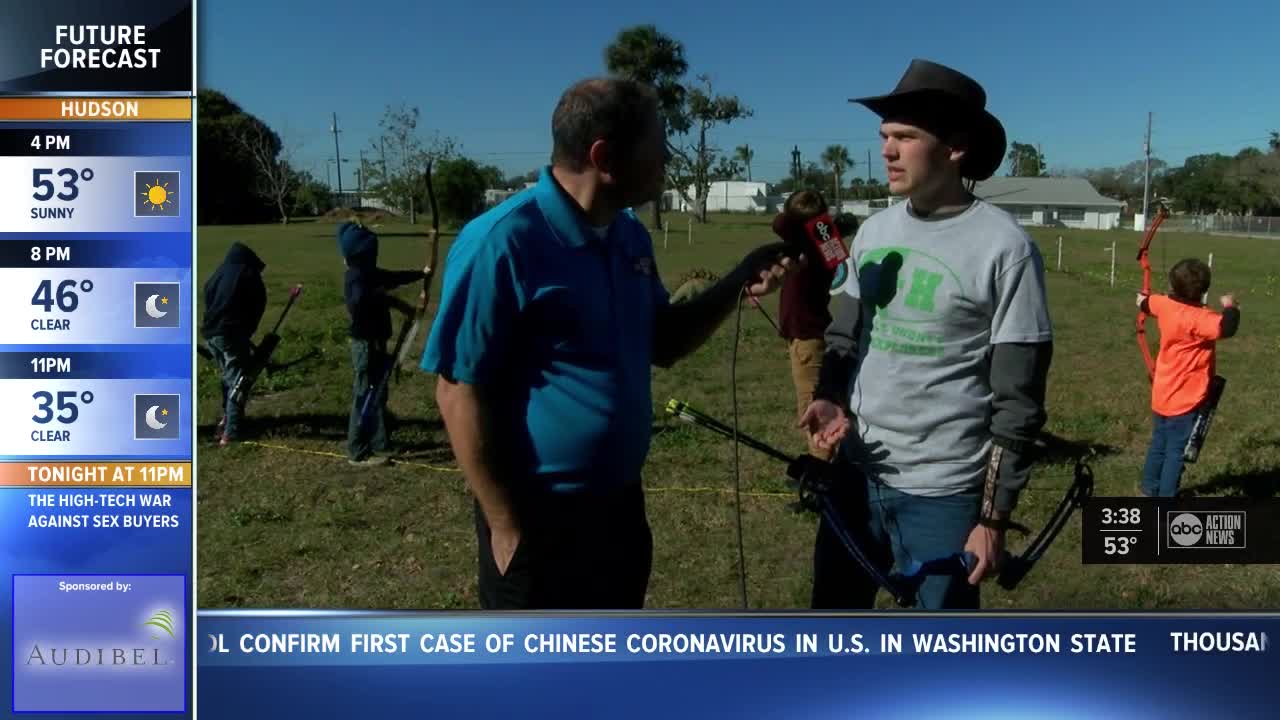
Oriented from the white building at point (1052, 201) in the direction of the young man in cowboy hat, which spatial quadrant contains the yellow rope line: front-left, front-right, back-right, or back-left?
front-right

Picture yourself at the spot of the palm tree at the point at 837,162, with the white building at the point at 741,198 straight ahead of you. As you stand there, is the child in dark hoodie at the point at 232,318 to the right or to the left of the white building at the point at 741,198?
left

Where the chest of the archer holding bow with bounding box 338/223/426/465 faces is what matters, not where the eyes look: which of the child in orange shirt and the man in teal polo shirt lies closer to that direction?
the child in orange shirt

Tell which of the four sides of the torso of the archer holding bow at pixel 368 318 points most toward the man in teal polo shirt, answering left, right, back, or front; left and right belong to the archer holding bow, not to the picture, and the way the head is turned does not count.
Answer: right

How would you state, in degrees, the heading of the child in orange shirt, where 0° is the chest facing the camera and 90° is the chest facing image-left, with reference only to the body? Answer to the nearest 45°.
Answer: approximately 180°

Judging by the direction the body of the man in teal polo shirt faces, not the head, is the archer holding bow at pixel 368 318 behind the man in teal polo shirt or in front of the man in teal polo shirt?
behind

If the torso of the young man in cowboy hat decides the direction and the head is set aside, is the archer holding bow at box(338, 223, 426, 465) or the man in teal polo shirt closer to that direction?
the man in teal polo shirt

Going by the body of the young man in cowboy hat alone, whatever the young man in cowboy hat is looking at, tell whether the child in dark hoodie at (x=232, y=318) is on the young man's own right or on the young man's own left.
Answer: on the young man's own right

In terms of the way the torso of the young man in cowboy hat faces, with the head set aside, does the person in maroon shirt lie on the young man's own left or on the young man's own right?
on the young man's own right

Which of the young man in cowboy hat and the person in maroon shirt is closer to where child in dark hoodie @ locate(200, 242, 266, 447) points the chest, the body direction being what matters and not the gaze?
the person in maroon shirt

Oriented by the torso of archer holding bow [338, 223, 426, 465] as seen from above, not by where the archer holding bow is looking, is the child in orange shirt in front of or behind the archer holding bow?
in front
